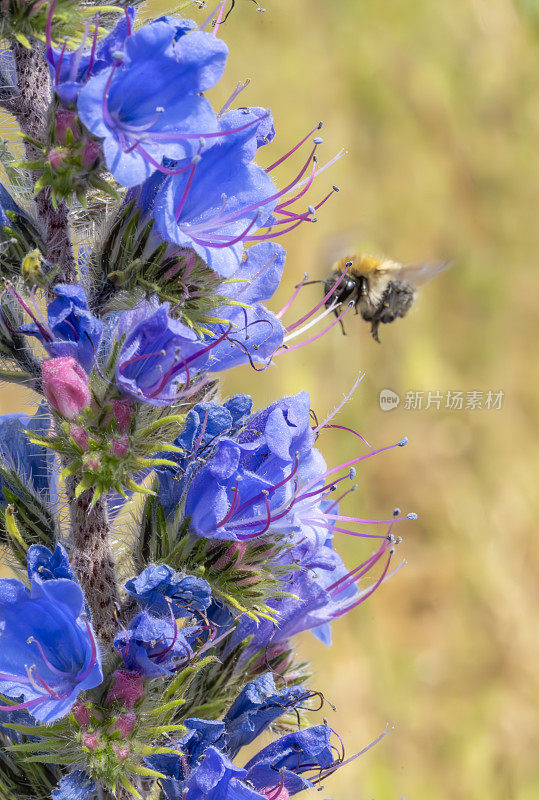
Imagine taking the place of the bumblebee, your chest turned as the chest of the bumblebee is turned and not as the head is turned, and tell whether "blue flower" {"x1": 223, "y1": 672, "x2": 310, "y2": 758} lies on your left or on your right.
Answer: on your left

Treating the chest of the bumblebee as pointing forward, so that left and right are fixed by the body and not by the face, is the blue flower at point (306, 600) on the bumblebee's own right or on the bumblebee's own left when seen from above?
on the bumblebee's own left

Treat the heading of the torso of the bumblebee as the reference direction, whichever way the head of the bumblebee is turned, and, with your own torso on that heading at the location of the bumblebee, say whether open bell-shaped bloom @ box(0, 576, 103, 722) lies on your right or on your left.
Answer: on your left

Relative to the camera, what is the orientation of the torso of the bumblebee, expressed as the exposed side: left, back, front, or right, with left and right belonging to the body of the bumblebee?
left
